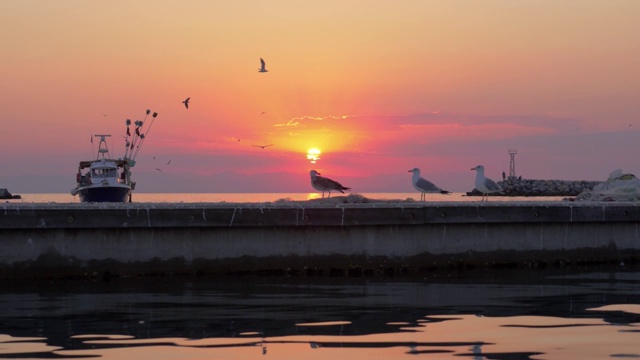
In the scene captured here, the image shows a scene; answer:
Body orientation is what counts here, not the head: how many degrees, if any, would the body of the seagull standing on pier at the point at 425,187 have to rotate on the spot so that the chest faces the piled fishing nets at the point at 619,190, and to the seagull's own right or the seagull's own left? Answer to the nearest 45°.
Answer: approximately 135° to the seagull's own right

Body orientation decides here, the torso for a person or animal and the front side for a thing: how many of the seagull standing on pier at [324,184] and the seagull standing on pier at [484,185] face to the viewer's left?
2

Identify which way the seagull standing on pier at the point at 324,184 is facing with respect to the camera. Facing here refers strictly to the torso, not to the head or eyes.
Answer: to the viewer's left

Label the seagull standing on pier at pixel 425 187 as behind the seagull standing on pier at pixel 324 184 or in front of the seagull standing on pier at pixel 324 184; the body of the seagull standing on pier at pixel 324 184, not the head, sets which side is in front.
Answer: behind

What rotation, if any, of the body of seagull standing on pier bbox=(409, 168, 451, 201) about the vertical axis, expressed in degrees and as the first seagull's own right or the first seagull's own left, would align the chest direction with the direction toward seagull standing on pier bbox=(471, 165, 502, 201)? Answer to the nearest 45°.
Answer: approximately 135° to the first seagull's own right

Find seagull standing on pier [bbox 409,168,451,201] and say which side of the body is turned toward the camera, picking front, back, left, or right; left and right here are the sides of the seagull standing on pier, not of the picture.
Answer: left

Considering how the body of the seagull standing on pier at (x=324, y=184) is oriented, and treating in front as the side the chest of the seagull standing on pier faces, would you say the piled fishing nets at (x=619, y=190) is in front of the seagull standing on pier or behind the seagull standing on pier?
behind

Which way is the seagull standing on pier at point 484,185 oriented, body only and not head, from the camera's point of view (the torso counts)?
to the viewer's left
